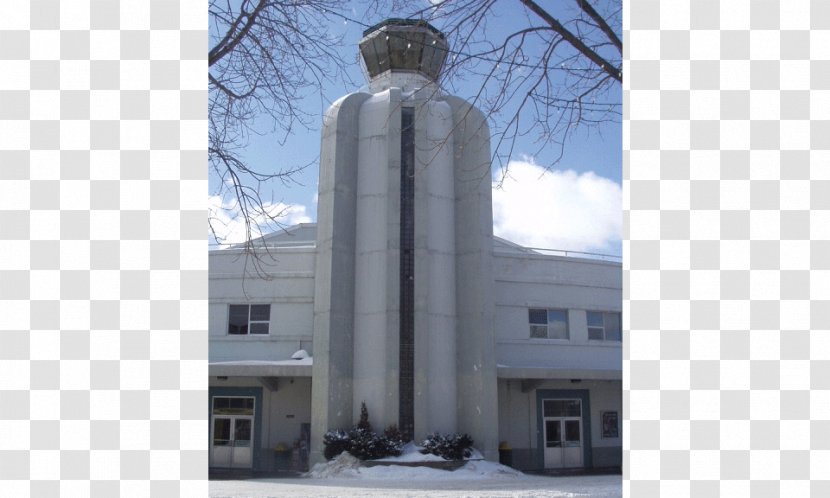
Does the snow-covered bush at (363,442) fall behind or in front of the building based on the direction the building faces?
in front

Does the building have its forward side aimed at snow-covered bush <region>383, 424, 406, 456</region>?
yes

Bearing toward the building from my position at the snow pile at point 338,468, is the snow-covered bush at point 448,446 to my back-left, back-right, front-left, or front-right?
front-right

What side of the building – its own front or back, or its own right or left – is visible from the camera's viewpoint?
front

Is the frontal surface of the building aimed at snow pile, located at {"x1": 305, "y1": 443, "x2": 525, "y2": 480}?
yes

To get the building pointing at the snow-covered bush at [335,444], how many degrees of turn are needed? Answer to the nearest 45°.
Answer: approximately 45° to its right

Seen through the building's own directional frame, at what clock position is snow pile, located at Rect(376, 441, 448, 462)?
The snow pile is roughly at 12 o'clock from the building.
